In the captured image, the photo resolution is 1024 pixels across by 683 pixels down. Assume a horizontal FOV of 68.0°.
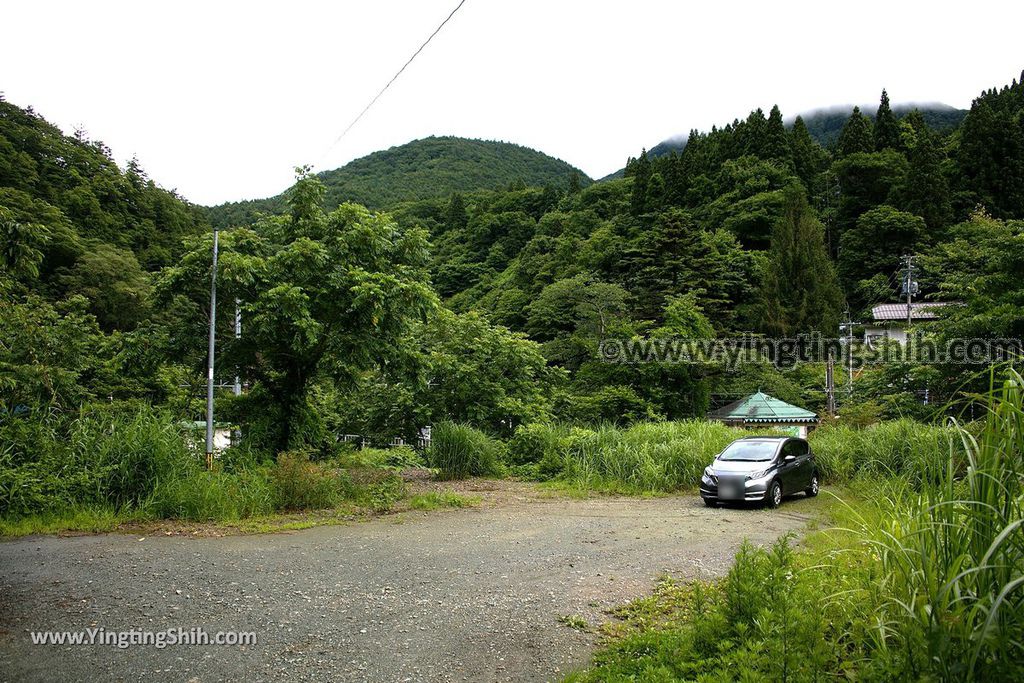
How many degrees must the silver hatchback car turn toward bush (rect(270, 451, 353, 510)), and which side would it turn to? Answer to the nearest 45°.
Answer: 0° — it already faces it

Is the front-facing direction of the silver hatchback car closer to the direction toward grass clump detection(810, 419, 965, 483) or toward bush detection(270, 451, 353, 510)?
the bush

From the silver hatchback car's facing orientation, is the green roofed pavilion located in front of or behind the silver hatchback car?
behind

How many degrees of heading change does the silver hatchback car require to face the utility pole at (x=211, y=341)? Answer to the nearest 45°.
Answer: approximately 45° to its right

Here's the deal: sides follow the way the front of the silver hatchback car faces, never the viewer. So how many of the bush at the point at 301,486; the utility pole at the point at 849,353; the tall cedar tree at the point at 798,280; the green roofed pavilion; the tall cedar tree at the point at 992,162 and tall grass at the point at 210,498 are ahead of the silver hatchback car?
2

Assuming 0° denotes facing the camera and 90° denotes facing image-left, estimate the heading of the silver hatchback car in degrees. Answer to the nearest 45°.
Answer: approximately 45°

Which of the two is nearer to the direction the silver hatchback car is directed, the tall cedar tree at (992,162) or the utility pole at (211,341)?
the utility pole

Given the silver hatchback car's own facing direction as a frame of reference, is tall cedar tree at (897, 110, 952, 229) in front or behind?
behind

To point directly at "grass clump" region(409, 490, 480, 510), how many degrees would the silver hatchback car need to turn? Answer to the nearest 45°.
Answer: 0° — it already faces it

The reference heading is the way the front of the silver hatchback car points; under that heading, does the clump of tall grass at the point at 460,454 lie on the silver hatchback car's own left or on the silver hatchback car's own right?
on the silver hatchback car's own right

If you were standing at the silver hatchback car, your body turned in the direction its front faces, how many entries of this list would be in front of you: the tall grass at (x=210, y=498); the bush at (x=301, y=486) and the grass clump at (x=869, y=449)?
2

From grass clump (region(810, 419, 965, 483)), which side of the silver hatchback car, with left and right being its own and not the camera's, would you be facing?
back
